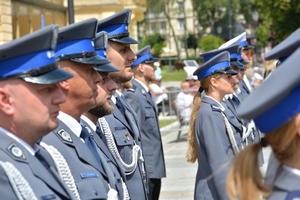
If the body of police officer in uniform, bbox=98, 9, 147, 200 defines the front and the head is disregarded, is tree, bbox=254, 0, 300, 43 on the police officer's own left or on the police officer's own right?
on the police officer's own left

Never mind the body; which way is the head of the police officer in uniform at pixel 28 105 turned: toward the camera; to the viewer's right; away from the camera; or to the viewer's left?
to the viewer's right

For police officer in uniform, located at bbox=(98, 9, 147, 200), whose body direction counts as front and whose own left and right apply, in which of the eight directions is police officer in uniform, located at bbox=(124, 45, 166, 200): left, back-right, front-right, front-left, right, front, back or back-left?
back-left

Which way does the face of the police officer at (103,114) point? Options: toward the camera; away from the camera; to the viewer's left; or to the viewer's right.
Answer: to the viewer's right

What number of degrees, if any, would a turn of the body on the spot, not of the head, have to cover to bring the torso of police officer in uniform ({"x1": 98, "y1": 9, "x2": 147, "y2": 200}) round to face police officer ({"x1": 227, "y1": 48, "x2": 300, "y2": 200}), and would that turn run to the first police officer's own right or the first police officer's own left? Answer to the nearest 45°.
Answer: approximately 45° to the first police officer's own right

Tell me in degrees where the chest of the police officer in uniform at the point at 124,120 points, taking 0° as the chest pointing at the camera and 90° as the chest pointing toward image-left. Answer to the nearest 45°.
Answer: approximately 315°

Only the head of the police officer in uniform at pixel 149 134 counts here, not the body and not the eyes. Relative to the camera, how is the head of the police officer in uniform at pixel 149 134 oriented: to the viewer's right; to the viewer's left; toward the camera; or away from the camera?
to the viewer's right

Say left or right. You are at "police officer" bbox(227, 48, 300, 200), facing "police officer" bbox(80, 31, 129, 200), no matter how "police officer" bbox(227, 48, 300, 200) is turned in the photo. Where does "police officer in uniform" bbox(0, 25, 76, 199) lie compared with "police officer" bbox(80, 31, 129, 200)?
left
